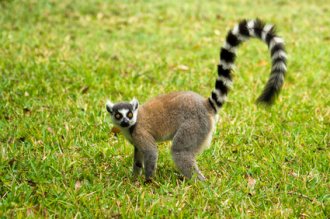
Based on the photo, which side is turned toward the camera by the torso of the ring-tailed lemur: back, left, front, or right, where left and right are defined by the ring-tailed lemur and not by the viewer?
left
